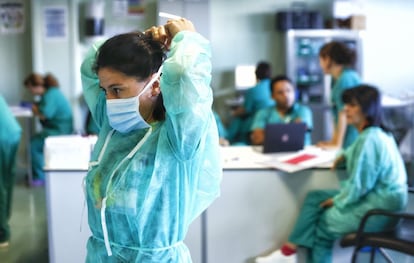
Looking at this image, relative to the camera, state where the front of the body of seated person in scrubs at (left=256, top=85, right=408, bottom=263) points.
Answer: to the viewer's left

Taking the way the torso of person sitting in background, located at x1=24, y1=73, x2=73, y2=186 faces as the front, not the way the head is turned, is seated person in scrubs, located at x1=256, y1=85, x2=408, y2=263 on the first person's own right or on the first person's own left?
on the first person's own left

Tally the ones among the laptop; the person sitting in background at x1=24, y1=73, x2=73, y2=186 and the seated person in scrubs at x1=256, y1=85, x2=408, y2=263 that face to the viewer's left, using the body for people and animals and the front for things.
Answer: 2

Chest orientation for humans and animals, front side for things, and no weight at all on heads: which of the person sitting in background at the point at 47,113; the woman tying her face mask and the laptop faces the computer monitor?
the laptop

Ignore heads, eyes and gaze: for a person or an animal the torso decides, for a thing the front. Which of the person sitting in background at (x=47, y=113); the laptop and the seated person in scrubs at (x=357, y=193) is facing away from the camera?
the laptop

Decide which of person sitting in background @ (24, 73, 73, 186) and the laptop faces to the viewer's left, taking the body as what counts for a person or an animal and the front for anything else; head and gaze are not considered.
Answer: the person sitting in background

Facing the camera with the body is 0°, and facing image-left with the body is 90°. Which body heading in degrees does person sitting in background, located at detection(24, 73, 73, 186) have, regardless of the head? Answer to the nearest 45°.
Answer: approximately 90°

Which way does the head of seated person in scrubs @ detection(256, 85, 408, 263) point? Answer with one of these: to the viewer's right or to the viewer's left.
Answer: to the viewer's left

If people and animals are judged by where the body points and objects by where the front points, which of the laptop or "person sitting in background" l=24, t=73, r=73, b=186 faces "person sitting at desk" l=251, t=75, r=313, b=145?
the laptop

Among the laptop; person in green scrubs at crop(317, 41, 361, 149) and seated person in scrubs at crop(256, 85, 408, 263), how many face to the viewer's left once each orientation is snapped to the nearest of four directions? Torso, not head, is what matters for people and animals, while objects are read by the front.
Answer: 2

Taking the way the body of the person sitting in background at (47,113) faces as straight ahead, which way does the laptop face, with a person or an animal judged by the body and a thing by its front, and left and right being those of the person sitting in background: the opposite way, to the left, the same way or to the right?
to the right

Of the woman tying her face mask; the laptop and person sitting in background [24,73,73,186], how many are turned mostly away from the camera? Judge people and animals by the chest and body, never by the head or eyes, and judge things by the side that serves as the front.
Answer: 1

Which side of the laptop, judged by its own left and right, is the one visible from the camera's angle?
back
